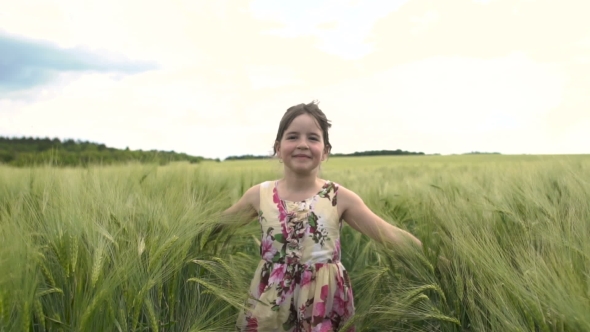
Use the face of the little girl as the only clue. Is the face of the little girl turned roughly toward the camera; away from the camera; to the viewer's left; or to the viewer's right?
toward the camera

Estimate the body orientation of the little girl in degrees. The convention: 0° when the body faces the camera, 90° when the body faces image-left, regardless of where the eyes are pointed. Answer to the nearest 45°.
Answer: approximately 0°
